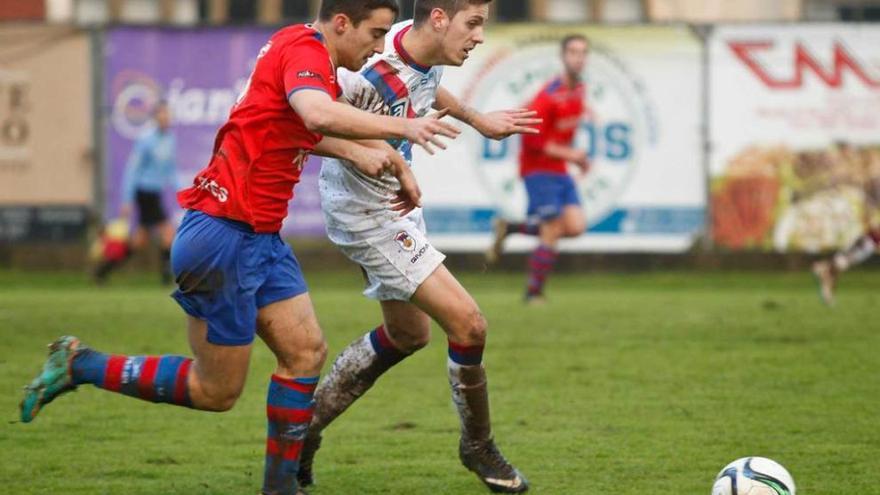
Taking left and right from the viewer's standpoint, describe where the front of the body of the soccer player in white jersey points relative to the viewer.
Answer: facing the viewer and to the right of the viewer

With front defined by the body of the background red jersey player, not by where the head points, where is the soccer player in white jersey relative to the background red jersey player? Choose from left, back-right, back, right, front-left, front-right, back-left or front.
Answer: front-right

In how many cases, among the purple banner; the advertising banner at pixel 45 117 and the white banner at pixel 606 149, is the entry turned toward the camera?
3

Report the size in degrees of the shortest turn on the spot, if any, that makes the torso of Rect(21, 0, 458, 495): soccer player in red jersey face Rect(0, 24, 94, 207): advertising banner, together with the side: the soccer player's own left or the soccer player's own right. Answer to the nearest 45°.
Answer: approximately 90° to the soccer player's own left

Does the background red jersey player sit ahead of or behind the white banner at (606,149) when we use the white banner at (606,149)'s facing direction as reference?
ahead

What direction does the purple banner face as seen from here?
toward the camera

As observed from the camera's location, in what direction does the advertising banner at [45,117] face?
facing the viewer

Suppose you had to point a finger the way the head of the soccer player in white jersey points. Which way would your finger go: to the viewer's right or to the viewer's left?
to the viewer's right

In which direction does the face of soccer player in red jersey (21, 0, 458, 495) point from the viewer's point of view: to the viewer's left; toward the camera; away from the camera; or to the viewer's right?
to the viewer's right

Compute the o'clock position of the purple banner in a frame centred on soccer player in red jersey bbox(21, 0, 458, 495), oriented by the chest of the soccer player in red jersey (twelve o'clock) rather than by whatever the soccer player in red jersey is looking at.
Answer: The purple banner is roughly at 9 o'clock from the soccer player in red jersey.

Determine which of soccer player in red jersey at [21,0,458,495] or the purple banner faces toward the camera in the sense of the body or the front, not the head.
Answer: the purple banner

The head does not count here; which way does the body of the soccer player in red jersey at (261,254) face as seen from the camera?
to the viewer's right

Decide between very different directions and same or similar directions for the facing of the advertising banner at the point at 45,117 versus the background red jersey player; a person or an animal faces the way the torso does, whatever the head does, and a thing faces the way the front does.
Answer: same or similar directions

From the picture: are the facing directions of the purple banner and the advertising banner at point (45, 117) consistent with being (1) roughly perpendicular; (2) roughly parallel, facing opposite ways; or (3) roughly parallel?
roughly parallel

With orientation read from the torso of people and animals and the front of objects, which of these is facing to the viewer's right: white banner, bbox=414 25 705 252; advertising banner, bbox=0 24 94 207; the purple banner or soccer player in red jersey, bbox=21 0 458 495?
the soccer player in red jersey

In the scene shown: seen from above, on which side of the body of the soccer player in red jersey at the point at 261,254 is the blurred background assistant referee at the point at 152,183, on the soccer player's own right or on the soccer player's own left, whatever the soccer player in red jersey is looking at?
on the soccer player's own left
